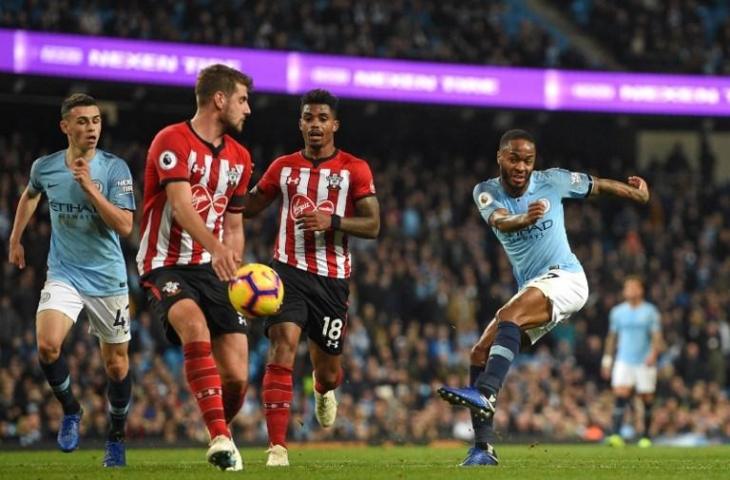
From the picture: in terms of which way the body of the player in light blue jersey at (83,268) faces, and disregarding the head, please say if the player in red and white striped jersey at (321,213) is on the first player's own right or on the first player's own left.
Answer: on the first player's own left

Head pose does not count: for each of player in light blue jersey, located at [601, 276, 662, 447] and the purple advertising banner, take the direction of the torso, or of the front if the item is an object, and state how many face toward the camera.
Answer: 2

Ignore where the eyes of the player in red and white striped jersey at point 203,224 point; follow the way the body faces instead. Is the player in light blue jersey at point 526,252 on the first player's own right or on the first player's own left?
on the first player's own left

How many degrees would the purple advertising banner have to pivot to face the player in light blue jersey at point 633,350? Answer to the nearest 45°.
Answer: approximately 45° to its left

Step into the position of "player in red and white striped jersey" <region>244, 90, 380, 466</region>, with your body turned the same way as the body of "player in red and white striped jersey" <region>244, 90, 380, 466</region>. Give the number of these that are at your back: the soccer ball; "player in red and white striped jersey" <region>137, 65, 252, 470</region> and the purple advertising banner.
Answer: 1

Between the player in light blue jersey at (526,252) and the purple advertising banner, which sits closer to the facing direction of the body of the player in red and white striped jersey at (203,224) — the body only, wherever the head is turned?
the player in light blue jersey

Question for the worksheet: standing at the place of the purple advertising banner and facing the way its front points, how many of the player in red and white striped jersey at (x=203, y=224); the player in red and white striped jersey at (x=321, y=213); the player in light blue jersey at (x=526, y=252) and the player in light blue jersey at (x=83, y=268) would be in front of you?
4

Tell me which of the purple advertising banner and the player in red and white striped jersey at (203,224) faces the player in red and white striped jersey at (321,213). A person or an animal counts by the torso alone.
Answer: the purple advertising banner

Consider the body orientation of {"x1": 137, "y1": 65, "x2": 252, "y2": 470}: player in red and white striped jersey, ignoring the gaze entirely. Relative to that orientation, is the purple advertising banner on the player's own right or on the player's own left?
on the player's own left
